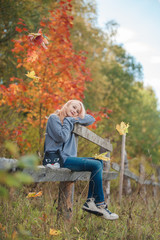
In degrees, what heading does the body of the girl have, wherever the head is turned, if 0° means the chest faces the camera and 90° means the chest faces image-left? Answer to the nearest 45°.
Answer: approximately 270°
